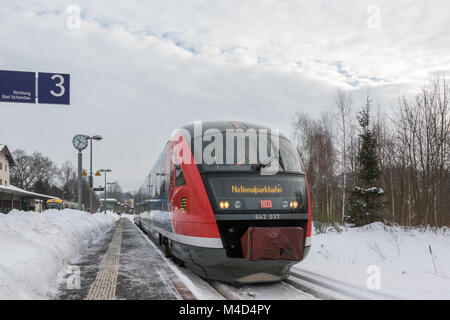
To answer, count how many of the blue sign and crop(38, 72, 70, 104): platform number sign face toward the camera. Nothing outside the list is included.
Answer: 2

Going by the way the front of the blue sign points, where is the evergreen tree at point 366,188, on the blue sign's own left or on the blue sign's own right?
on the blue sign's own left

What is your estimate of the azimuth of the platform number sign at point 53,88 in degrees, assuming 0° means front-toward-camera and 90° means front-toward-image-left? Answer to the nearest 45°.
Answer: approximately 0°

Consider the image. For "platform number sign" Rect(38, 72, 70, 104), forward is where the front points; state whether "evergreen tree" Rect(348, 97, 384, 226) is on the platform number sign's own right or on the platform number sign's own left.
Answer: on the platform number sign's own left

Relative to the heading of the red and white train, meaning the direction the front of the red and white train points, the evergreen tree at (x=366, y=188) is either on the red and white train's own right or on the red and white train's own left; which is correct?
on the red and white train's own left

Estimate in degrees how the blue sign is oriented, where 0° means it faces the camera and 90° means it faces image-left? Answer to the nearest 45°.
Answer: approximately 0°
